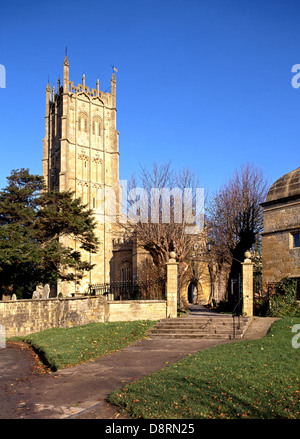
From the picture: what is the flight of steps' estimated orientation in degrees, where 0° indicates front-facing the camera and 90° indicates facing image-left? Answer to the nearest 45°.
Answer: approximately 0°

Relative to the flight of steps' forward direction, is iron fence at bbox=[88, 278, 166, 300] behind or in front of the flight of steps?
behind

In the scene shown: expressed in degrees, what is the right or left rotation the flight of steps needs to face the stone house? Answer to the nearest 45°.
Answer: approximately 135° to its left

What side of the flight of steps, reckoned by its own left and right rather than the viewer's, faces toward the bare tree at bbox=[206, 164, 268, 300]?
back

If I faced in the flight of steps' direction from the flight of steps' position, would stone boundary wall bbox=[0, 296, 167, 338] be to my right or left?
on my right
